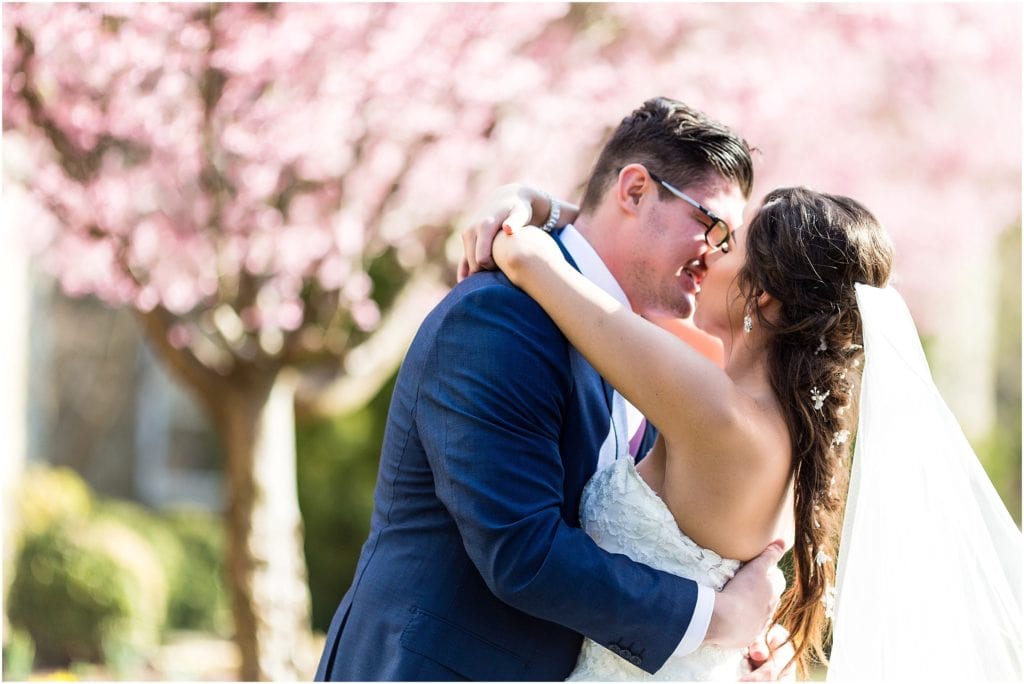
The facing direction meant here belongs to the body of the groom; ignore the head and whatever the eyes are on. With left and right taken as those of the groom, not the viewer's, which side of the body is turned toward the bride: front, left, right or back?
front

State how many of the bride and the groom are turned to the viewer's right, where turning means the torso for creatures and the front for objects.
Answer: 1

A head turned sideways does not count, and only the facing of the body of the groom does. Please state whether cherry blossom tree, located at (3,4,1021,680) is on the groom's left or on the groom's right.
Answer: on the groom's left

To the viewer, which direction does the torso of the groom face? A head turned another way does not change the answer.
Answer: to the viewer's right

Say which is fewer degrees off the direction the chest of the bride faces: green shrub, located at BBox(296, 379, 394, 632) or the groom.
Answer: the groom

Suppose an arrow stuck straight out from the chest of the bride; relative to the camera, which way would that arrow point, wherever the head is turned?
to the viewer's left

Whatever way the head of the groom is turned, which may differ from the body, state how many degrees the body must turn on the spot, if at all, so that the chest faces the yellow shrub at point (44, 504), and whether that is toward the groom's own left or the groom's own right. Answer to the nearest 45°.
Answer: approximately 135° to the groom's own left

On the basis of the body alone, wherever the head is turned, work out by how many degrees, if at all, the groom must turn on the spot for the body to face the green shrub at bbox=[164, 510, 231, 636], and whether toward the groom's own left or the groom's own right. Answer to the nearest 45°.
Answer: approximately 90° to the groom's own left

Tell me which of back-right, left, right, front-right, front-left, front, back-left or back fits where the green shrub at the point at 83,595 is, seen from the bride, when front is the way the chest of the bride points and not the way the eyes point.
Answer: front-right

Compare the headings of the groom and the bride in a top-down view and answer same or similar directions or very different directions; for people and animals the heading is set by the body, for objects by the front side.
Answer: very different directions

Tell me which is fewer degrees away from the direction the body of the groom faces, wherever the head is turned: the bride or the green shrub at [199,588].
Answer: the bride

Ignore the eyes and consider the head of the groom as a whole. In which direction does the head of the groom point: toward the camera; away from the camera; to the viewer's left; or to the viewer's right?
to the viewer's right
